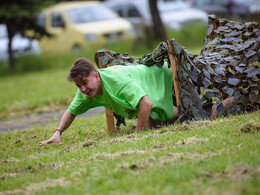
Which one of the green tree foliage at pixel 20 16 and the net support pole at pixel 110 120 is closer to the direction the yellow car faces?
the net support pole
